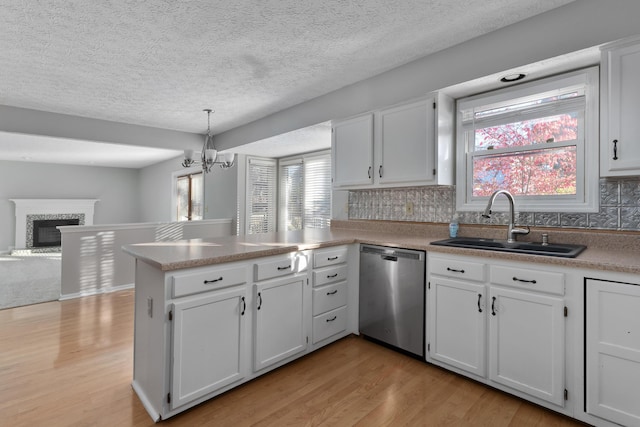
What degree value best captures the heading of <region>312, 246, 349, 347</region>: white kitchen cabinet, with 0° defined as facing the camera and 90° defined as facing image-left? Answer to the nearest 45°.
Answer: approximately 315°

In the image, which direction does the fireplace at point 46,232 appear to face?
toward the camera

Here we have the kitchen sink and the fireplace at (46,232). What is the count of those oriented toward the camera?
2

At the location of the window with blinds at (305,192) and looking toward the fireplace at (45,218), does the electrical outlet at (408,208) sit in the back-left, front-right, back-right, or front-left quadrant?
back-left

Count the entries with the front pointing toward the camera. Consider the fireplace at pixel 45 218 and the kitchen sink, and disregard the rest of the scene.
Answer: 2
